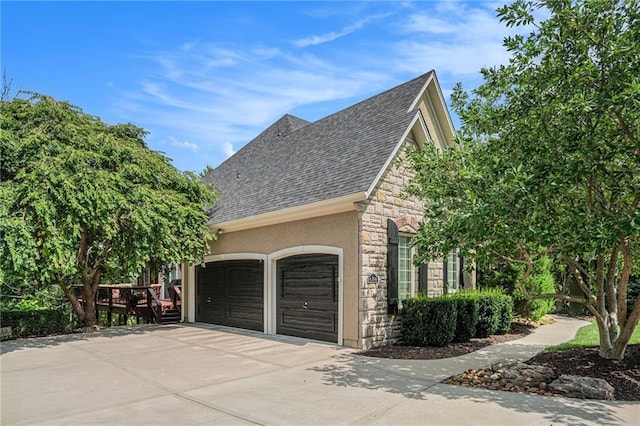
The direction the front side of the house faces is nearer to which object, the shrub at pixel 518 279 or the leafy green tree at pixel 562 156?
the leafy green tree

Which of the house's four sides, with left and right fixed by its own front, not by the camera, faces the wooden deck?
back

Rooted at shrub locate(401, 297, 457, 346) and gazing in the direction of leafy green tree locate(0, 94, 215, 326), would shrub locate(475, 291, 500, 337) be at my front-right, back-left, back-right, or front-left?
back-right

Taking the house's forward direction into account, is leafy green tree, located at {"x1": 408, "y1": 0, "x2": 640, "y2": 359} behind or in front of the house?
in front

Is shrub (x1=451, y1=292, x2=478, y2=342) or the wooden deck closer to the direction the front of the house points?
the shrub

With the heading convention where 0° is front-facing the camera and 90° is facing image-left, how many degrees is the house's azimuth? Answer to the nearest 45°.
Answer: approximately 315°

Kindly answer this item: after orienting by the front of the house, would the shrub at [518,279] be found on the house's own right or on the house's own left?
on the house's own left

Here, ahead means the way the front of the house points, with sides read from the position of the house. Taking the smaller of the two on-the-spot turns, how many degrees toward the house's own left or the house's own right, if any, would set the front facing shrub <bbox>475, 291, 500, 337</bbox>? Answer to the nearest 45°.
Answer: approximately 45° to the house's own left
